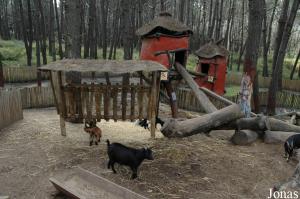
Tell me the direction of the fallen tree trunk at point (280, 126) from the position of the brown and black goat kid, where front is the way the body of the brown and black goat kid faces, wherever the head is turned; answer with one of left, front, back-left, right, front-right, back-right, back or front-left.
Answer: back-left

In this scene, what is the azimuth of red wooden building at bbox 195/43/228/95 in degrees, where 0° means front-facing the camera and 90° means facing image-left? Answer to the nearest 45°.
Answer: approximately 45°

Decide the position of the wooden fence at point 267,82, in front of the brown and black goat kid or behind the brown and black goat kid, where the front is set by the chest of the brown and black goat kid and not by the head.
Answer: behind

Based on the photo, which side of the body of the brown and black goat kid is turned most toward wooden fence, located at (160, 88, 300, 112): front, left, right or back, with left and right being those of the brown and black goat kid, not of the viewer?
back

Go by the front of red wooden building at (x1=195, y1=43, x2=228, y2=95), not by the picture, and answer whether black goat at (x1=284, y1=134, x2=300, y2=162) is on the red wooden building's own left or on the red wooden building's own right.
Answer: on the red wooden building's own left

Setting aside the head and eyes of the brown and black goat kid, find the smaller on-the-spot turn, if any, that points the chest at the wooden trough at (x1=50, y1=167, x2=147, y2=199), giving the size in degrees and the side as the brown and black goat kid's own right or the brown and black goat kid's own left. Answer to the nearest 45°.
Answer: approximately 45° to the brown and black goat kid's own left

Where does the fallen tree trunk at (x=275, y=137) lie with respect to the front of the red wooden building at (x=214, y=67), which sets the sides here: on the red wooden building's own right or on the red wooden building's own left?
on the red wooden building's own left

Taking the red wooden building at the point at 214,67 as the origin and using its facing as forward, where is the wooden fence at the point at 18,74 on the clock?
The wooden fence is roughly at 2 o'clock from the red wooden building.

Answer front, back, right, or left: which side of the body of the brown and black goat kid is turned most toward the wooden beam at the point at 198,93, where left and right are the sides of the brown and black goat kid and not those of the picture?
back

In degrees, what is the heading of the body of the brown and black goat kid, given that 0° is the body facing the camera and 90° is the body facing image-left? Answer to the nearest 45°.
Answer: approximately 45°
